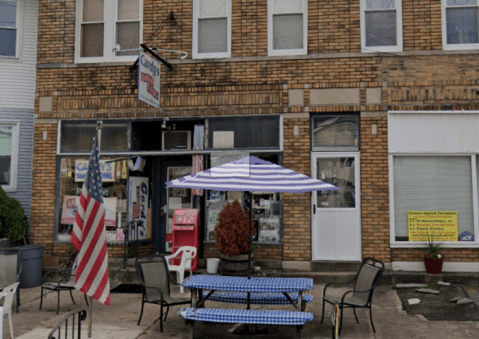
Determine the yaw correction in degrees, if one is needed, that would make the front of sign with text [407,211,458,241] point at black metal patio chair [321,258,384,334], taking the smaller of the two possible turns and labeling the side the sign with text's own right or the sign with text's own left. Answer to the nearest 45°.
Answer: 0° — it already faces it

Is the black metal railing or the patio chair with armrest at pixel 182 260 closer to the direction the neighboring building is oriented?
the black metal railing

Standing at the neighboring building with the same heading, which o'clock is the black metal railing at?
The black metal railing is roughly at 12 o'clock from the neighboring building.

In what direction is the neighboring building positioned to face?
toward the camera

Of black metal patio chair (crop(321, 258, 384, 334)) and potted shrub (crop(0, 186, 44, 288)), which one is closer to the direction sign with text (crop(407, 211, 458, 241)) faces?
the black metal patio chair

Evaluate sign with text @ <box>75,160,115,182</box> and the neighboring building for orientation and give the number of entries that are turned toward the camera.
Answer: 2

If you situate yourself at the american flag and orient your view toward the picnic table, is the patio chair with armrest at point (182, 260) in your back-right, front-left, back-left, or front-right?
front-left

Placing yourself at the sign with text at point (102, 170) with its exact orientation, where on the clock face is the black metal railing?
The black metal railing is roughly at 12 o'clock from the sign with text.

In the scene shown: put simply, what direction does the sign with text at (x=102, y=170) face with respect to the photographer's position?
facing the viewer
